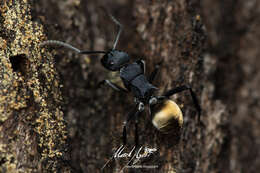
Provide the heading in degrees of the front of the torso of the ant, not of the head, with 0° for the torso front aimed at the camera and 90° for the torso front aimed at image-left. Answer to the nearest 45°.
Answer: approximately 135°
